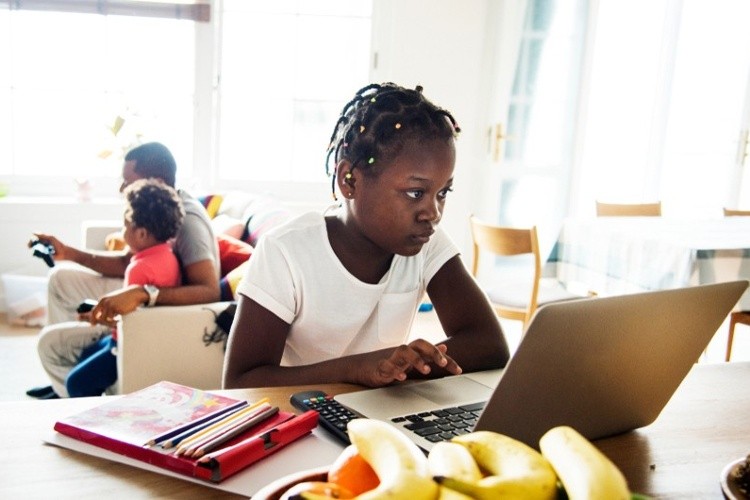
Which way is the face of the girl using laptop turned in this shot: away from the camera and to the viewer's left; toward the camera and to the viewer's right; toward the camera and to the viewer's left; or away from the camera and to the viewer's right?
toward the camera and to the viewer's right

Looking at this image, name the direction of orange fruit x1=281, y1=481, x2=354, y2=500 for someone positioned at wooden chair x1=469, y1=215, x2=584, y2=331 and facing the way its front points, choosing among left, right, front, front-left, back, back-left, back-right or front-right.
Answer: back-right

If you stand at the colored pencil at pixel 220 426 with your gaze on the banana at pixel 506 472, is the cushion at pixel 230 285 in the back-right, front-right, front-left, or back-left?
back-left

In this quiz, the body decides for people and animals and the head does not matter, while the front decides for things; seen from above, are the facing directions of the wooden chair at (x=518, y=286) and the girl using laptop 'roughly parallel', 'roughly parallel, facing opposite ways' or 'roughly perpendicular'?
roughly perpendicular

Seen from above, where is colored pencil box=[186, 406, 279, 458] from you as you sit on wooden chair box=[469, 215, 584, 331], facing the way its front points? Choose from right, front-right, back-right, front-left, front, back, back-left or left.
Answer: back-right

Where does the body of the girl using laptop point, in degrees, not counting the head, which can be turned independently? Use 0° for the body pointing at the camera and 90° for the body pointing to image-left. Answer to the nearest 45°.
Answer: approximately 315°

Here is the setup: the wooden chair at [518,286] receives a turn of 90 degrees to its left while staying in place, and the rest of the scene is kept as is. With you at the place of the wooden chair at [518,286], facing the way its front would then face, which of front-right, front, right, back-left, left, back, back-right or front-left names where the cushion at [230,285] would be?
left

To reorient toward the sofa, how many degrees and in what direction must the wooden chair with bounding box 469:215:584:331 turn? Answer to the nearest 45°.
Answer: approximately 180°

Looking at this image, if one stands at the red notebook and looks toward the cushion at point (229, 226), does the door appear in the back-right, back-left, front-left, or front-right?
front-right

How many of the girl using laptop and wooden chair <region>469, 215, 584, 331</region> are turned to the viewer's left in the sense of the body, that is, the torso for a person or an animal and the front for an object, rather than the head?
0

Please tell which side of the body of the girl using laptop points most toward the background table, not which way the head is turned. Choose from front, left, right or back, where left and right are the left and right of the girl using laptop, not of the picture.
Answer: left

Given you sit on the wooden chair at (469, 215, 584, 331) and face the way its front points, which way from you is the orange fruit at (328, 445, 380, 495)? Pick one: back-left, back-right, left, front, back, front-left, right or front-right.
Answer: back-right

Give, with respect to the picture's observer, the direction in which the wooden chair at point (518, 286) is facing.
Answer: facing away from the viewer and to the right of the viewer

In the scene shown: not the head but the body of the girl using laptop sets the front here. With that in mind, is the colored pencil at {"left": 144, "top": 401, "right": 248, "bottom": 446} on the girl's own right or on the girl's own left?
on the girl's own right
